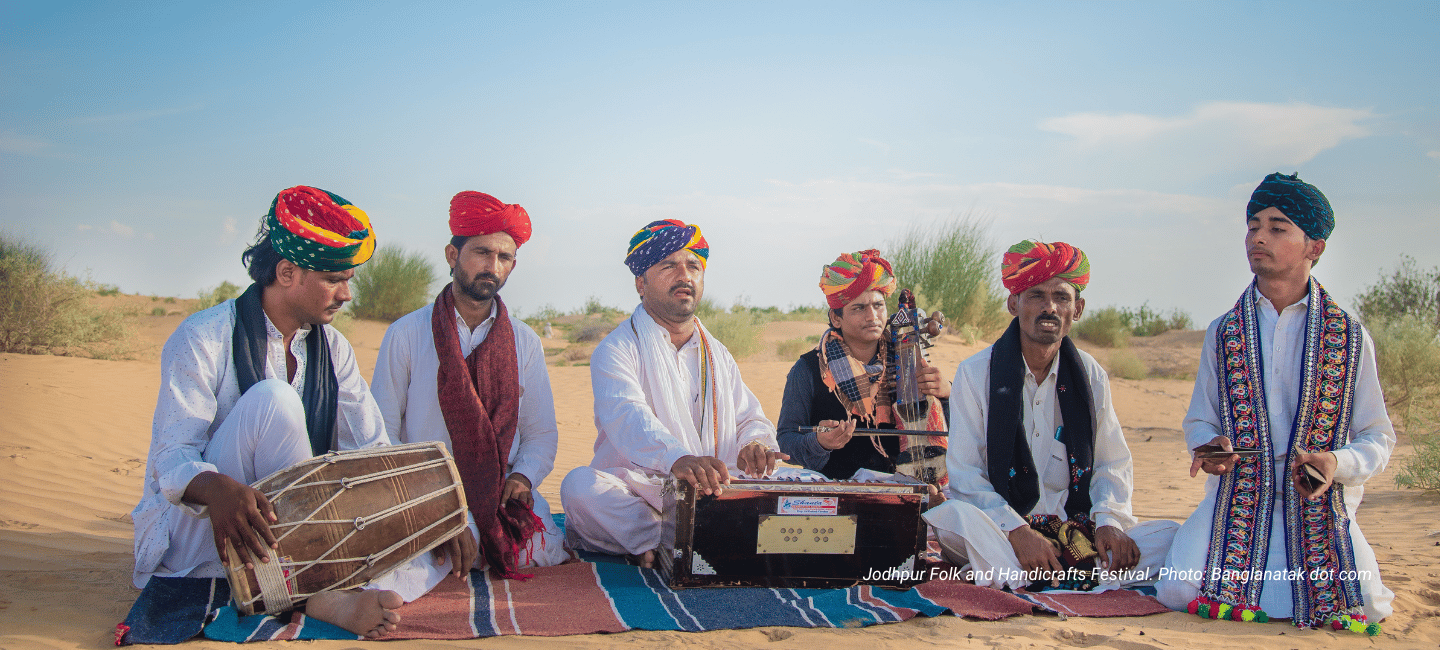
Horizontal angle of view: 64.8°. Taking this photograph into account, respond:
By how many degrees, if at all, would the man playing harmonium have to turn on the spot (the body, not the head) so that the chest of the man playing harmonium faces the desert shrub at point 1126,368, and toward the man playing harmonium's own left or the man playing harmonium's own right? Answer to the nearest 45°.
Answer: approximately 90° to the man playing harmonium's own left

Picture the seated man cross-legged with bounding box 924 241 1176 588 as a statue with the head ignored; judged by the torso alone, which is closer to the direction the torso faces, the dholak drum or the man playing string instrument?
the dholak drum

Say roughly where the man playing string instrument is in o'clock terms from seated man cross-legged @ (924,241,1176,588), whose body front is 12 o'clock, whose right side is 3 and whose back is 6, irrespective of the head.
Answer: The man playing string instrument is roughly at 4 o'clock from the seated man cross-legged.

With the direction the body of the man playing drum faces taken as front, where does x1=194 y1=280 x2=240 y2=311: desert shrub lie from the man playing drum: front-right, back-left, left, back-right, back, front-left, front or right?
back-left

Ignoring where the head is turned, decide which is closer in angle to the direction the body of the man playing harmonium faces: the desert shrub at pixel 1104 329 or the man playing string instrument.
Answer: the man playing string instrument

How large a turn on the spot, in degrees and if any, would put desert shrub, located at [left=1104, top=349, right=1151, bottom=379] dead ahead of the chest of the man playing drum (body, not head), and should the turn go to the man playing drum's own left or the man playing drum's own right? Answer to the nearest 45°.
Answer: approximately 90° to the man playing drum's own left

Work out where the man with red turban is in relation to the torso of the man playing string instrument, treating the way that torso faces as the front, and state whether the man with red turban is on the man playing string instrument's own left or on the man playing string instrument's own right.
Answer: on the man playing string instrument's own right

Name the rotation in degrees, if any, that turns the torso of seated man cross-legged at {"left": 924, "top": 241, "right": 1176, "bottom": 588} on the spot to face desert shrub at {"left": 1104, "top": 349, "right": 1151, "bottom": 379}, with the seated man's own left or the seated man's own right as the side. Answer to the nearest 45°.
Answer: approximately 180°

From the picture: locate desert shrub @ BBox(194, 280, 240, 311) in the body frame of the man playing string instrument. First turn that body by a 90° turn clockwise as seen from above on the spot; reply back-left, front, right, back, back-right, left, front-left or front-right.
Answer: right

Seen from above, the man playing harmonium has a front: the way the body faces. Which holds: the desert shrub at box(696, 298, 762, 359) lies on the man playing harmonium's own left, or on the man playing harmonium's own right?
on the man playing harmonium's own left
